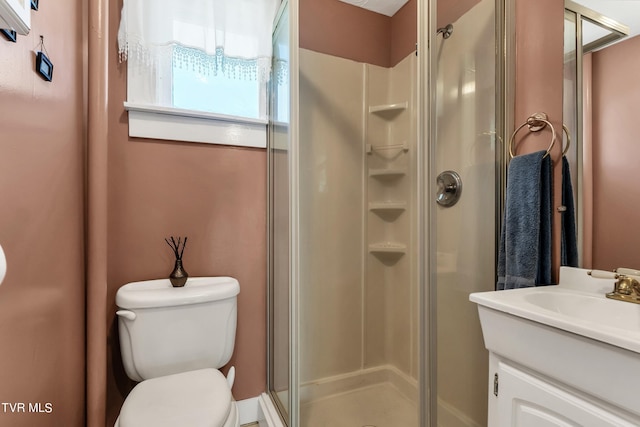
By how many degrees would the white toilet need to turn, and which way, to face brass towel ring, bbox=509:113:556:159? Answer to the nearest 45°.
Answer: approximately 45° to its left

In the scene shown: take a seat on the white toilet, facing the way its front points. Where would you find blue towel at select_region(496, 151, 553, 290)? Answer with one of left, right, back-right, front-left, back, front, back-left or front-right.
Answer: front-left

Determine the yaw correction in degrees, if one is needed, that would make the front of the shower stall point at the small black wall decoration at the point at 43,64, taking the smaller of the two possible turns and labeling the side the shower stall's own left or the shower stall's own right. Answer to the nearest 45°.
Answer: approximately 45° to the shower stall's own right

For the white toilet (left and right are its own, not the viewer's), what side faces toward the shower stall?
left

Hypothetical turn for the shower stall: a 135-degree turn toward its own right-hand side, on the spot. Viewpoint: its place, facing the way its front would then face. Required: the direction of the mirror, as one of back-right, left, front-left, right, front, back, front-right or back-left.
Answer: back

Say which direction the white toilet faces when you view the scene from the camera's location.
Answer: facing the viewer

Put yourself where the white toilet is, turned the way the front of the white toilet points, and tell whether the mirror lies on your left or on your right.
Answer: on your left

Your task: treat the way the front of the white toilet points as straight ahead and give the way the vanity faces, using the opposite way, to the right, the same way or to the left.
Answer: to the right

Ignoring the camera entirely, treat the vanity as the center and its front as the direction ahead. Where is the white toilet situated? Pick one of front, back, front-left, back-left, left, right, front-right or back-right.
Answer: front-right

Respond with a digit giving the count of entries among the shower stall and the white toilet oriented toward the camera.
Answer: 2

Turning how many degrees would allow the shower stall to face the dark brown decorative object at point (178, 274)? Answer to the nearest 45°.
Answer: approximately 45° to its right

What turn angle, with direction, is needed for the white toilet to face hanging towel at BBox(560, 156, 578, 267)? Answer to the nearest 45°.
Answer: approximately 45° to its left

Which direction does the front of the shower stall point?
toward the camera

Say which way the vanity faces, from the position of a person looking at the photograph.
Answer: facing the viewer and to the left of the viewer
